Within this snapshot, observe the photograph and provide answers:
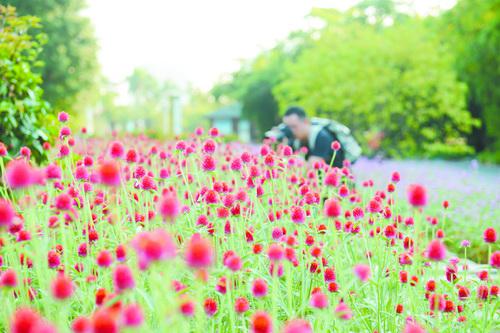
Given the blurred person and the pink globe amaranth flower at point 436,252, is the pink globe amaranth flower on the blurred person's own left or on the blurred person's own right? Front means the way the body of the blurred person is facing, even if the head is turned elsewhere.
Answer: on the blurred person's own left

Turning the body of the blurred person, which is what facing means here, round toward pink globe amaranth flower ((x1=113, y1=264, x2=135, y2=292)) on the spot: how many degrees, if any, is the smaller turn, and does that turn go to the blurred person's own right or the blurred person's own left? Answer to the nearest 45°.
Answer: approximately 45° to the blurred person's own left

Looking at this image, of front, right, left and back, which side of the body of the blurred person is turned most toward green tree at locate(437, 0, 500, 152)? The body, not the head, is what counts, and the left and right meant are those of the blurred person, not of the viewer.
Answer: back

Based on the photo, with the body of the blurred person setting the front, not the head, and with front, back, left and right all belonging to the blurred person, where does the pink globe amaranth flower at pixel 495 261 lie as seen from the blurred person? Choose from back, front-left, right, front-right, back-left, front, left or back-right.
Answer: front-left

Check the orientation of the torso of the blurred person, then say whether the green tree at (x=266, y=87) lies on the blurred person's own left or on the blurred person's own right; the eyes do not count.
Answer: on the blurred person's own right

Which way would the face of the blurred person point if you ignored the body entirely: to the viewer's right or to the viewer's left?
to the viewer's left

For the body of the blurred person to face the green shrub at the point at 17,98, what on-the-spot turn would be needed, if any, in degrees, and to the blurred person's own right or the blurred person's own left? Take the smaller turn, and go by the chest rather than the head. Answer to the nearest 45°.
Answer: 0° — they already face it

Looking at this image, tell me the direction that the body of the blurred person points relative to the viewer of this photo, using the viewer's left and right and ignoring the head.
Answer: facing the viewer and to the left of the viewer

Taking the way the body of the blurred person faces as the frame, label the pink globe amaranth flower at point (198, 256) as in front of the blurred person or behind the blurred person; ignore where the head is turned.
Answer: in front

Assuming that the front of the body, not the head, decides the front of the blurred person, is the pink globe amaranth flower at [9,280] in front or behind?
in front

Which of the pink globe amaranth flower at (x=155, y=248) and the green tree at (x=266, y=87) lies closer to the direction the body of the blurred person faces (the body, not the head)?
the pink globe amaranth flower

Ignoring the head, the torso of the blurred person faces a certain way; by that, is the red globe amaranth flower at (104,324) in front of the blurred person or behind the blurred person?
in front
